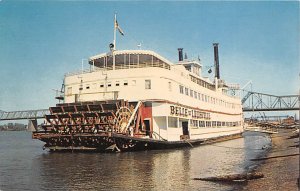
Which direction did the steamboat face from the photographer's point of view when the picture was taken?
facing away from the viewer and to the right of the viewer
